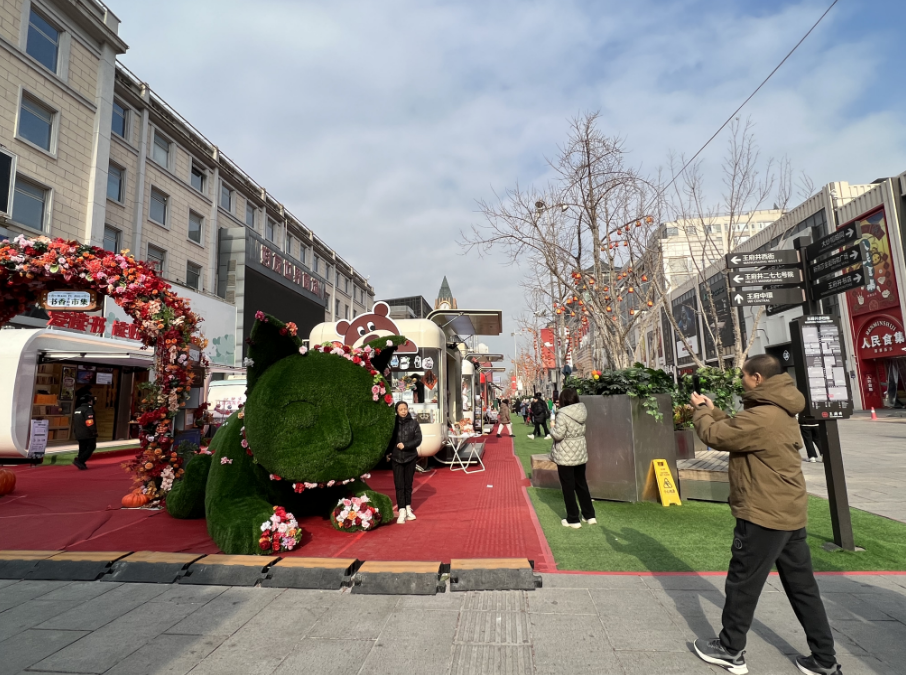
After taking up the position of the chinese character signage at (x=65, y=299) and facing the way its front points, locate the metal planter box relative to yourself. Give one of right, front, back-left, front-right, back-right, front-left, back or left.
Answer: front-left

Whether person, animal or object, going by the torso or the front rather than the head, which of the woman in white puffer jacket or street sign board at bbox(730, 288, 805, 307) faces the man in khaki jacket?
the street sign board

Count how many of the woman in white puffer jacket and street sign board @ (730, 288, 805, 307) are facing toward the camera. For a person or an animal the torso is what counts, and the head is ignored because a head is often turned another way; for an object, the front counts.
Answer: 1

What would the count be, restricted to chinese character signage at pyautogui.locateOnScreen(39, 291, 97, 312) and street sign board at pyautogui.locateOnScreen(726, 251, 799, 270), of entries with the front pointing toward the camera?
2

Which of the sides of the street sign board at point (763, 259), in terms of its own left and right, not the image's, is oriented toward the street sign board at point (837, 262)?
left

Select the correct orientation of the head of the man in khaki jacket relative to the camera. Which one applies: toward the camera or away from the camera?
away from the camera

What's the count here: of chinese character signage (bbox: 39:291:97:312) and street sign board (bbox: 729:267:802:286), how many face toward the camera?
2

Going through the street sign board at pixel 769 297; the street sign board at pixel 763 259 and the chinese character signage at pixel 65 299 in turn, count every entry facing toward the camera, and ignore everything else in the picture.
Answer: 3

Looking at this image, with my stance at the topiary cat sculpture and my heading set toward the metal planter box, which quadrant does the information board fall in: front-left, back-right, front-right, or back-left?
front-right

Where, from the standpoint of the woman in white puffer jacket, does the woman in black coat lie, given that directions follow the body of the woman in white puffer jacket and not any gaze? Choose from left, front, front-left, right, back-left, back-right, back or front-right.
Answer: front-left

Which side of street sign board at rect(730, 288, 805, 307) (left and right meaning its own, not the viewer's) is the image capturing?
front

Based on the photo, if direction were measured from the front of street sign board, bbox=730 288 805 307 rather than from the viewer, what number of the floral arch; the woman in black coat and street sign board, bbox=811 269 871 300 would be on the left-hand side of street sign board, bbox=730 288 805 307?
1

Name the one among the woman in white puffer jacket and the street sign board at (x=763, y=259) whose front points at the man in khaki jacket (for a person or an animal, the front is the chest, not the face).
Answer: the street sign board

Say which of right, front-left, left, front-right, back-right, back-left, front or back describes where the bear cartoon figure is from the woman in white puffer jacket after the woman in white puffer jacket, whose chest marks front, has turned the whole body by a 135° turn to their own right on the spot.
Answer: back-left

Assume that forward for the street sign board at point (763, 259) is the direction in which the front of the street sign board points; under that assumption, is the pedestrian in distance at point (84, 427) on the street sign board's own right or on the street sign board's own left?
on the street sign board's own right

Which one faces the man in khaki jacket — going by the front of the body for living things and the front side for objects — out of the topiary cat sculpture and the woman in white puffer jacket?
the topiary cat sculpture

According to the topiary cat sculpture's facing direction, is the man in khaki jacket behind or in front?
in front

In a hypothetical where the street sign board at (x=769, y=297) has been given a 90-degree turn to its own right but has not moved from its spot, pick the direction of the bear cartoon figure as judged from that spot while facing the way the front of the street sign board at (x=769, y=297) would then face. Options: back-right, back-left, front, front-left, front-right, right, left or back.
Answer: front
